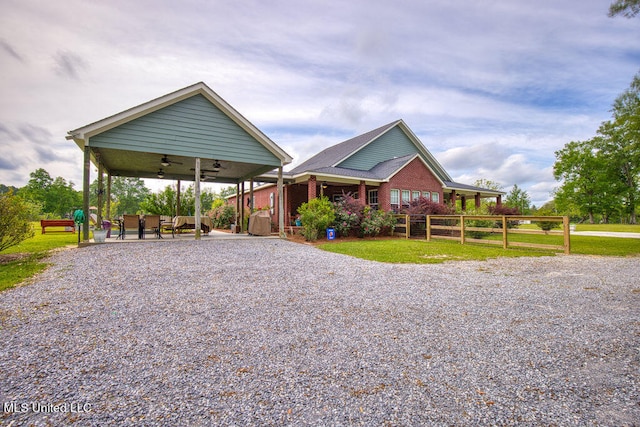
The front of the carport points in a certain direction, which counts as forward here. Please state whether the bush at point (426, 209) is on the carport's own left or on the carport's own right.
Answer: on the carport's own left

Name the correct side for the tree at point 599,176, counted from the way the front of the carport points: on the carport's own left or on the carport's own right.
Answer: on the carport's own left

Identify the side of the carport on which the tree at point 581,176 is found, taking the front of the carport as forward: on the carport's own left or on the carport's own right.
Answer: on the carport's own left

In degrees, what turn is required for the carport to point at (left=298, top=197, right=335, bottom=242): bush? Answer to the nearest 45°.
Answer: approximately 90° to its left

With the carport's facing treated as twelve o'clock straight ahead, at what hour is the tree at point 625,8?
The tree is roughly at 10 o'clock from the carport.

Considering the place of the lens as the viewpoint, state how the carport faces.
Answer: facing the viewer

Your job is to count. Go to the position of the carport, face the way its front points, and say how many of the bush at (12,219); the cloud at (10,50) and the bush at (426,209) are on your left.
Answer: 1

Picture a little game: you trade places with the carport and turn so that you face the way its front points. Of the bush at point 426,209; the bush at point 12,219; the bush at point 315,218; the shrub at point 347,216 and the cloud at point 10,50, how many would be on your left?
3
